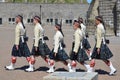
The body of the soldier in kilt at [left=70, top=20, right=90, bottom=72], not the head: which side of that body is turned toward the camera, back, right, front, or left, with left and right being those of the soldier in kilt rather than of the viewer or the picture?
left

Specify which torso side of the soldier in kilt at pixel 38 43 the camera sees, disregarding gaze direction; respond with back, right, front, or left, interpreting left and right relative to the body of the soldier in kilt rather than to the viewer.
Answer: left

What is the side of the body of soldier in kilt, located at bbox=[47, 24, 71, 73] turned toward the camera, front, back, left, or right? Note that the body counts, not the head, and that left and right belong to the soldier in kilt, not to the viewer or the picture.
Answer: left
